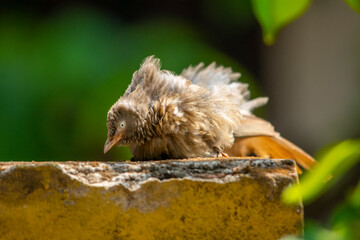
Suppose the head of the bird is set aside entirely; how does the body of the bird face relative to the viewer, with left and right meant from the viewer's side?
facing to the left of the viewer

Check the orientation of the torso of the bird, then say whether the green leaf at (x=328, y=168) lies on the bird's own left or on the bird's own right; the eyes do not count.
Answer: on the bird's own left
